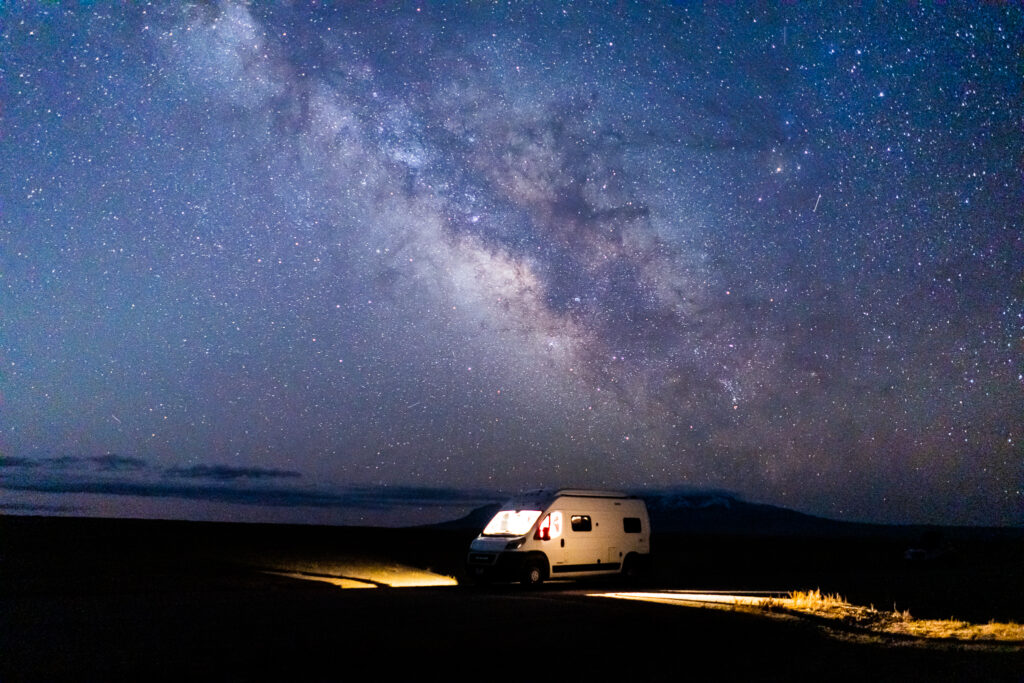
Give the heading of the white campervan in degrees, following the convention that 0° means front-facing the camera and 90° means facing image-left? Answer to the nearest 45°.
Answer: approximately 45°
